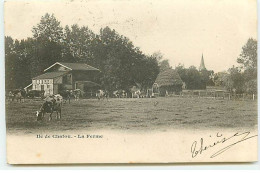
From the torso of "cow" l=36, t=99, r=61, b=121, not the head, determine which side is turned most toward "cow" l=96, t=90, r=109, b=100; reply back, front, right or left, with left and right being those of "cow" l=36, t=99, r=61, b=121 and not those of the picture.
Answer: right

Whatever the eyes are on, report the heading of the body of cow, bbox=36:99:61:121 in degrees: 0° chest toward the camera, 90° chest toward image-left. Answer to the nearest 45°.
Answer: approximately 90°

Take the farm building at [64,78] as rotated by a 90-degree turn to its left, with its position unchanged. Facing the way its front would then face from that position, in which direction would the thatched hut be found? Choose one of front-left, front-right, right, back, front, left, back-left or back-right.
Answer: front-left

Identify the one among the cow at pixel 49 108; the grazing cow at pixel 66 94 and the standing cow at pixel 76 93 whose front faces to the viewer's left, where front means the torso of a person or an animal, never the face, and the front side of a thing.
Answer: the cow
